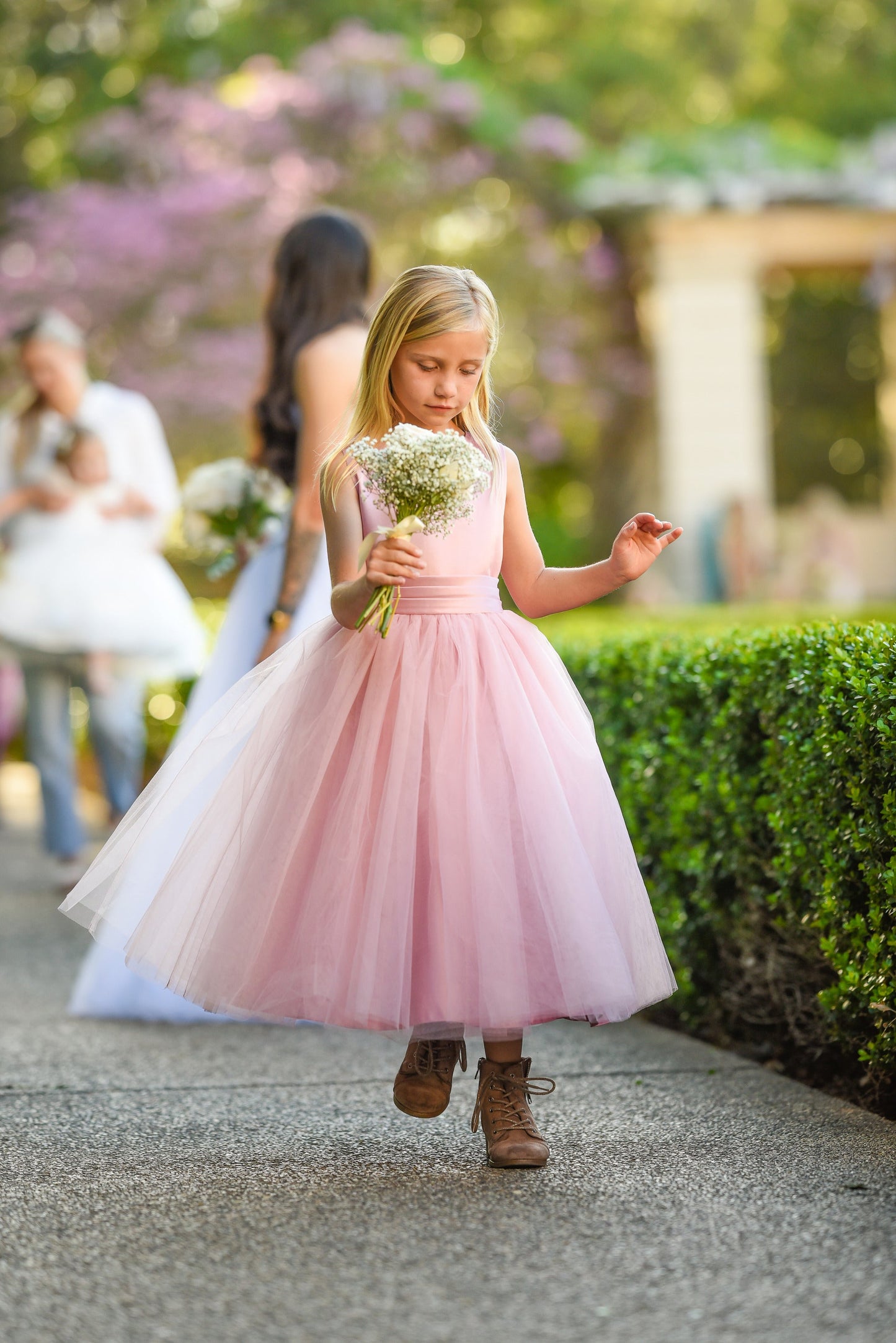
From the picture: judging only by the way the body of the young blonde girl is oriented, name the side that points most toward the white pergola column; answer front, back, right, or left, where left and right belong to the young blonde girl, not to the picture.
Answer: back

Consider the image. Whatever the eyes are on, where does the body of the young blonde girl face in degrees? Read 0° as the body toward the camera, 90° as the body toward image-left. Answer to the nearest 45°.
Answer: approximately 0°

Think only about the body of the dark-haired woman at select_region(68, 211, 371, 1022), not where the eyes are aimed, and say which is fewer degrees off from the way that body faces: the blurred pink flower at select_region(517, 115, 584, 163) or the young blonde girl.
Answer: the blurred pink flower

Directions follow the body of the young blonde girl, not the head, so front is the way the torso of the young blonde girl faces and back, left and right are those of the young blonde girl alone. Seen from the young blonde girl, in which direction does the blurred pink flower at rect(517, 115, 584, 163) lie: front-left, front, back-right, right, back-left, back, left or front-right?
back

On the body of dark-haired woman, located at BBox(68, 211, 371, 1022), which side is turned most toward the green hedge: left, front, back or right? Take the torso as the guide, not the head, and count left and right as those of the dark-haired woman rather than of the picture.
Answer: right

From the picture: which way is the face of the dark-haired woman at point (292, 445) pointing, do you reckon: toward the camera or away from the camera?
away from the camera

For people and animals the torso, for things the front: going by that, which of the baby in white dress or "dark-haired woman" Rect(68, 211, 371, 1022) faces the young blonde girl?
the baby in white dress

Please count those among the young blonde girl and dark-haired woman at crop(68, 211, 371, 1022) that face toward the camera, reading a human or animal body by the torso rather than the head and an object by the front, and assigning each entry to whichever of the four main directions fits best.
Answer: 1

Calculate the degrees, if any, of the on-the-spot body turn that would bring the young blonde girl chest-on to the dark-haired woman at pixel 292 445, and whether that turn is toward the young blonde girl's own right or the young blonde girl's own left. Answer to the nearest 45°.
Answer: approximately 180°

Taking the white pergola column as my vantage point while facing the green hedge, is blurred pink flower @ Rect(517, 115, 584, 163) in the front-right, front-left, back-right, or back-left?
back-right
